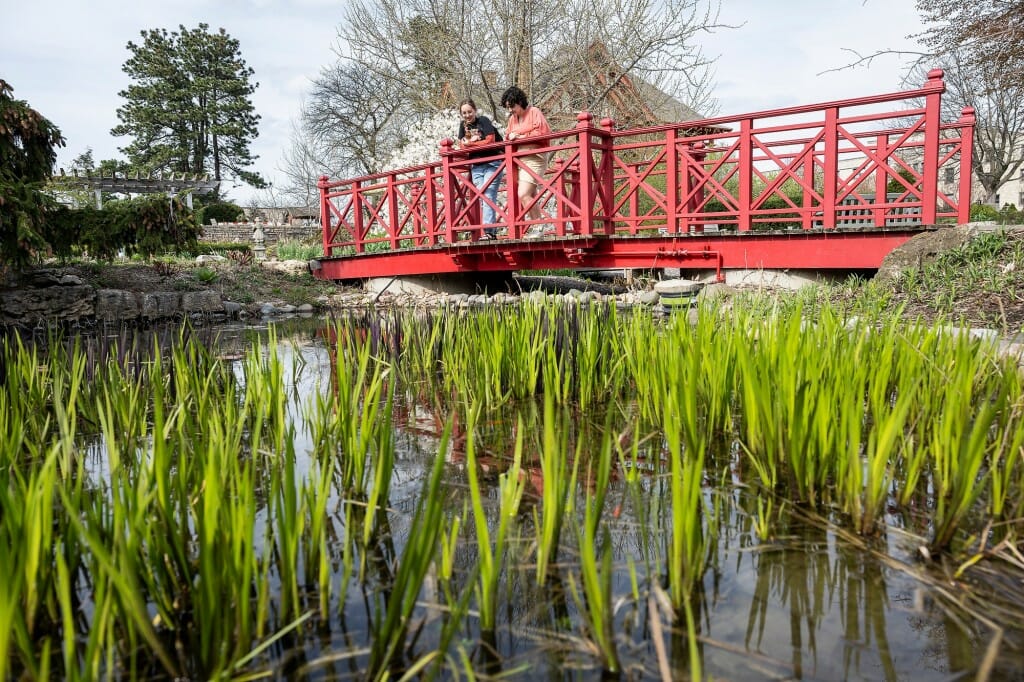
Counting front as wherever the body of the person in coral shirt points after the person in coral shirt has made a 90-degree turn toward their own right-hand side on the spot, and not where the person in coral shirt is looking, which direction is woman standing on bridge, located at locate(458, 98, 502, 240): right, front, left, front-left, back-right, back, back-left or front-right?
front

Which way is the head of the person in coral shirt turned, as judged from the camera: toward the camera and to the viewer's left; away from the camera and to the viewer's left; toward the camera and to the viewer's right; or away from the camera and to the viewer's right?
toward the camera and to the viewer's left

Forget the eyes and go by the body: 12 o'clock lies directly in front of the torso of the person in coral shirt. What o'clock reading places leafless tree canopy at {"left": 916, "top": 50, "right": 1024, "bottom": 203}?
The leafless tree canopy is roughly at 6 o'clock from the person in coral shirt.

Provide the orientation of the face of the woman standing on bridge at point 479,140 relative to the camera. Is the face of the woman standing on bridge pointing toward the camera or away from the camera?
toward the camera

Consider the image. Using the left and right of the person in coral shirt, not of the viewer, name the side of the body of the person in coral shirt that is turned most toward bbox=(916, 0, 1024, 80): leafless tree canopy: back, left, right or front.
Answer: back

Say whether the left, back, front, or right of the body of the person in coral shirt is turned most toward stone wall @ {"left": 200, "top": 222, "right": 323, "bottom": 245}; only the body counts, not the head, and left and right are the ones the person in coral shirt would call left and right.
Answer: right

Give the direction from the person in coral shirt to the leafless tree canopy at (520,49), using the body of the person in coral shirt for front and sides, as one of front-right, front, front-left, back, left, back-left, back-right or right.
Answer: back-right

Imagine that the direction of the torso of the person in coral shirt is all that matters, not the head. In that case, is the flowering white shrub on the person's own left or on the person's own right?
on the person's own right

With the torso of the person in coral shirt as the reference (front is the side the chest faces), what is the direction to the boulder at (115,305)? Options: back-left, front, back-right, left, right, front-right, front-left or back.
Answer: front-right

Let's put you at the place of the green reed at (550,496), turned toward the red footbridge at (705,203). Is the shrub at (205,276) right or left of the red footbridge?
left

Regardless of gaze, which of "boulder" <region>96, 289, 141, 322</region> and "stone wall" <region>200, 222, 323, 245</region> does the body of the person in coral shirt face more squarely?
the boulder

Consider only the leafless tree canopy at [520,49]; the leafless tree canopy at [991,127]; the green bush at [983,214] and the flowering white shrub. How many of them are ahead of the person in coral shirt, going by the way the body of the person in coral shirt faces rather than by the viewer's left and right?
0

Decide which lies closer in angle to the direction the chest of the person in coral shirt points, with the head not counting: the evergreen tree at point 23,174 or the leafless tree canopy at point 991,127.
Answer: the evergreen tree

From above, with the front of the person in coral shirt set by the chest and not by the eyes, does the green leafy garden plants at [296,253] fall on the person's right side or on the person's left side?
on the person's right side

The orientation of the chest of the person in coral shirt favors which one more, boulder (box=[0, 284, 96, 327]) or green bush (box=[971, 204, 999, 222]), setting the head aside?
the boulder

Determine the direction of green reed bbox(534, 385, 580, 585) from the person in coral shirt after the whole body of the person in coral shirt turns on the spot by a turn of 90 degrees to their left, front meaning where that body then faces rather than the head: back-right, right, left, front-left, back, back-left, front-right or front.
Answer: front-right

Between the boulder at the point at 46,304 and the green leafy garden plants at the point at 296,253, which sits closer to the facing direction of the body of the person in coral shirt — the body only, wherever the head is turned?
the boulder

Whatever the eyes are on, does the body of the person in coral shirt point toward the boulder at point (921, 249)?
no

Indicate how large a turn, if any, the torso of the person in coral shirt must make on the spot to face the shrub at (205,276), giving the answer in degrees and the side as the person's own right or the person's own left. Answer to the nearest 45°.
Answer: approximately 90° to the person's own right
